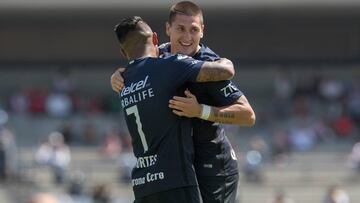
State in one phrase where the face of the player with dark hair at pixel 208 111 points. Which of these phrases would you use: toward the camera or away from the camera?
toward the camera

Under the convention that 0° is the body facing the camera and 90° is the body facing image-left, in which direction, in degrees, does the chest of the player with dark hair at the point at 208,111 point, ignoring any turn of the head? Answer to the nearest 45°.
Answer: approximately 45°

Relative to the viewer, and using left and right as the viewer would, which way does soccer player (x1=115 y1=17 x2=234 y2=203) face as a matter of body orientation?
facing away from the viewer and to the right of the viewer

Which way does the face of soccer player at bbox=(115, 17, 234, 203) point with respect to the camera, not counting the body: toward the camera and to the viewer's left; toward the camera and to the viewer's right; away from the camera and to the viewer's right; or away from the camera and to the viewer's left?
away from the camera and to the viewer's right

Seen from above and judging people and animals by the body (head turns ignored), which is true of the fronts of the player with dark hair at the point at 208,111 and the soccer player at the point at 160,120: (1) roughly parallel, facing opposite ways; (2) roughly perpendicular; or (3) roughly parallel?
roughly parallel, facing opposite ways
